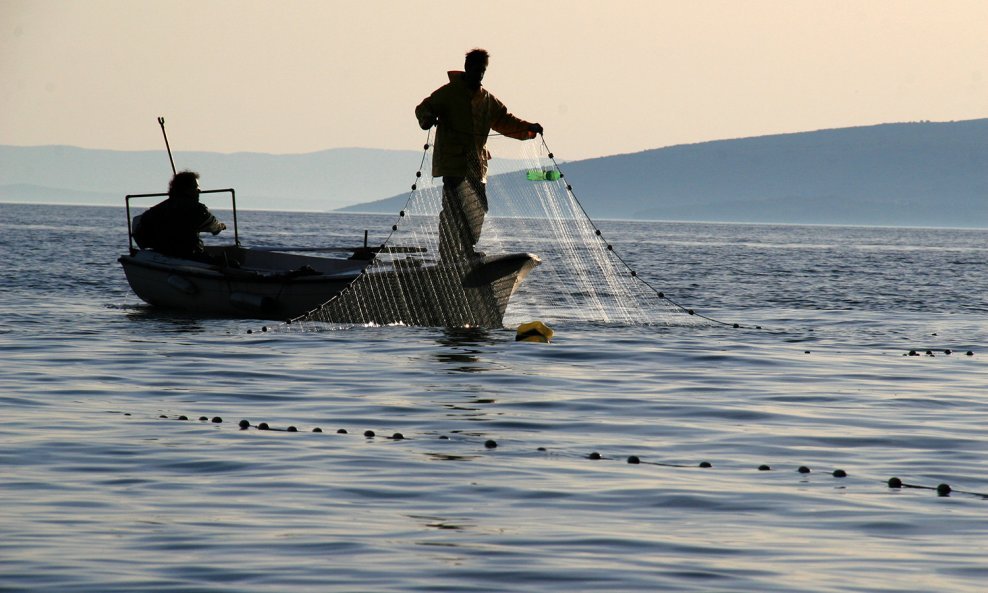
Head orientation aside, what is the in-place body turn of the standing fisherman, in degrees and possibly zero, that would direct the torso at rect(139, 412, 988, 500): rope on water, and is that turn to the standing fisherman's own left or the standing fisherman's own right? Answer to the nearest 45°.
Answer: approximately 45° to the standing fisherman's own right

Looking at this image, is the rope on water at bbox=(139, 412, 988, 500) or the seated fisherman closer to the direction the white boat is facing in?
the rope on water

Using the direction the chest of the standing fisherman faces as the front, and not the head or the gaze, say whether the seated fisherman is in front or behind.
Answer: behind

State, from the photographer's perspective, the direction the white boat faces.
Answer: facing to the right of the viewer

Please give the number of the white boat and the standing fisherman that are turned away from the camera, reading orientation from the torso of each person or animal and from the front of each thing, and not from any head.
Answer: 0

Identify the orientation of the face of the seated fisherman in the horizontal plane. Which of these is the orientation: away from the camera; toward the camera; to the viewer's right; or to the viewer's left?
to the viewer's right

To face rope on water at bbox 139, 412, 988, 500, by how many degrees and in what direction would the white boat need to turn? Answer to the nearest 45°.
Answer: approximately 90° to its right
